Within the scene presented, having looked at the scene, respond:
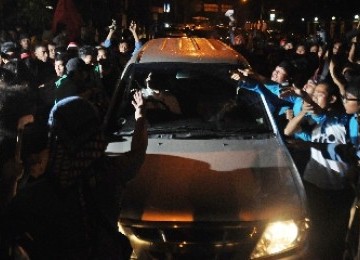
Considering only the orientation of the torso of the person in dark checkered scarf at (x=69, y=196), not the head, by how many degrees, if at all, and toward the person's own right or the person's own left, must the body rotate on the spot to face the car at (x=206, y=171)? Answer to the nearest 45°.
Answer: approximately 45° to the person's own right

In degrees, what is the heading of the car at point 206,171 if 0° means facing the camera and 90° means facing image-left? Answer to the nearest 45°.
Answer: approximately 0°

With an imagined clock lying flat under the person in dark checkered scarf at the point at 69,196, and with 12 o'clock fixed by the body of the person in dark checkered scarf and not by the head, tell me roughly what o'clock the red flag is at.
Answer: The red flag is roughly at 12 o'clock from the person in dark checkered scarf.

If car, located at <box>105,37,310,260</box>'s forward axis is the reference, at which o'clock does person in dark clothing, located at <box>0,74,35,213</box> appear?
The person in dark clothing is roughly at 1 o'clock from the car.

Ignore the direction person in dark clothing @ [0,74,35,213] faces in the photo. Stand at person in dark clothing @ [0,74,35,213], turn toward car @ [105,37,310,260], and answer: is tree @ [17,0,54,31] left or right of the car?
left

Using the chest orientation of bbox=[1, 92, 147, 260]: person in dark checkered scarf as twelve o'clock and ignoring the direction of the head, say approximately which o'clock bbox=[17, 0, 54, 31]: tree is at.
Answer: The tree is roughly at 12 o'clock from the person in dark checkered scarf.

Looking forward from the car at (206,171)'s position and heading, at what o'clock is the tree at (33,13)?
The tree is roughly at 5 o'clock from the car.

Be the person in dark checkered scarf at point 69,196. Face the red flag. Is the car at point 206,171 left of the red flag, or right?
right

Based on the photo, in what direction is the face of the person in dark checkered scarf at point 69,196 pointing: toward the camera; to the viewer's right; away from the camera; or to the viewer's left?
away from the camera

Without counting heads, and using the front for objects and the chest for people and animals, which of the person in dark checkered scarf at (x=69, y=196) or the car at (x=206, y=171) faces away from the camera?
the person in dark checkered scarf

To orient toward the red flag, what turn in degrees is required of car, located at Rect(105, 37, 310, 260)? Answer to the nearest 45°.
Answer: approximately 135° to its right

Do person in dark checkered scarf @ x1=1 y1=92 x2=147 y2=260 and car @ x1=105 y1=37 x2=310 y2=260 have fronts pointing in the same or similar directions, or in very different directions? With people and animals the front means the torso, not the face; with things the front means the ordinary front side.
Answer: very different directions

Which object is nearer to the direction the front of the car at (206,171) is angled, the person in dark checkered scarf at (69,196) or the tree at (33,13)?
the person in dark checkered scarf

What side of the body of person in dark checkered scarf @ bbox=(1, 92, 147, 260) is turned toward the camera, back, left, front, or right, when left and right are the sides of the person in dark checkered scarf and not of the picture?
back
